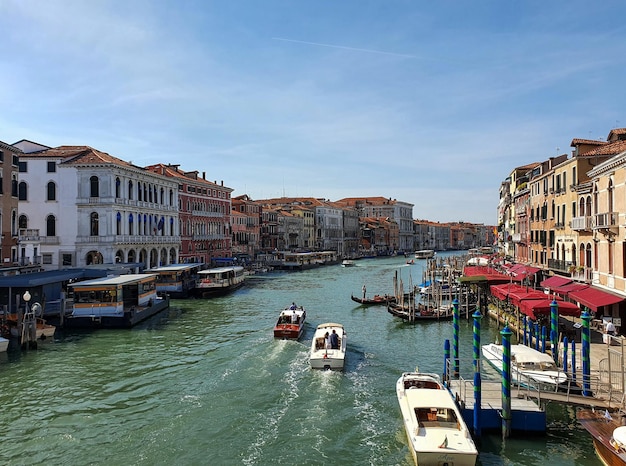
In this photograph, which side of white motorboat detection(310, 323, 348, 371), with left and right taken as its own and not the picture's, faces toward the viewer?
back

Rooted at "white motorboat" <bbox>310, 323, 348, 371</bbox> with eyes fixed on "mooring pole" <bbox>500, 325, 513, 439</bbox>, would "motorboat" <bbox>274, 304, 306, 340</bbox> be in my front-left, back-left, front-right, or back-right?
back-left

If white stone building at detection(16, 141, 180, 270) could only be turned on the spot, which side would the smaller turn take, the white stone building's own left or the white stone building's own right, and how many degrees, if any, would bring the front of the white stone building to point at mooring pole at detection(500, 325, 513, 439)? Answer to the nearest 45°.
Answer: approximately 45° to the white stone building's own right

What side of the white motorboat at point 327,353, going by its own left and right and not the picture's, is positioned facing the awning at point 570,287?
right

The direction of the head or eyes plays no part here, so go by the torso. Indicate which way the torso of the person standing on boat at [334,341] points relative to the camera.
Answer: away from the camera

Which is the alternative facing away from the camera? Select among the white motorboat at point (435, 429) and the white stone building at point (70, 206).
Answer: the white motorboat

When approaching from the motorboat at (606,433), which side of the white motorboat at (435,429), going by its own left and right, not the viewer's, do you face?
right

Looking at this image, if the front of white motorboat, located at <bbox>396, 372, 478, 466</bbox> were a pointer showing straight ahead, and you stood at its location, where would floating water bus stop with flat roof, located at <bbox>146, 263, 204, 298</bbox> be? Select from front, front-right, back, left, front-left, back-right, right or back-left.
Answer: front-left

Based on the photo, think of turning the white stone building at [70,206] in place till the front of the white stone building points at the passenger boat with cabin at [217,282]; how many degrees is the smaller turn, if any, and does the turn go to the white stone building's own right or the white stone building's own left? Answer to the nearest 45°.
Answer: approximately 45° to the white stone building's own left

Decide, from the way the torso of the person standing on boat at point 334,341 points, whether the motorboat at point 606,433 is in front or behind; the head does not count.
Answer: behind

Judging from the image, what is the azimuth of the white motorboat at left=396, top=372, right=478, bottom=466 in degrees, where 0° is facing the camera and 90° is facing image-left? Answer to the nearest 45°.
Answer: approximately 180°

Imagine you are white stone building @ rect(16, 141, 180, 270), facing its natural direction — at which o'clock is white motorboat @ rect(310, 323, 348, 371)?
The white motorboat is roughly at 1 o'clock from the white stone building.

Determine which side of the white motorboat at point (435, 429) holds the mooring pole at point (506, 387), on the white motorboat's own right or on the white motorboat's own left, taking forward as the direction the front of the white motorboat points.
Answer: on the white motorboat's own right

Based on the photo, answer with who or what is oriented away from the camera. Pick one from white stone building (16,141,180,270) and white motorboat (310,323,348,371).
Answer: the white motorboat

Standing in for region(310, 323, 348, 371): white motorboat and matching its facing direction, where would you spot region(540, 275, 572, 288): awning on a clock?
The awning is roughly at 2 o'clock from the white motorboat.

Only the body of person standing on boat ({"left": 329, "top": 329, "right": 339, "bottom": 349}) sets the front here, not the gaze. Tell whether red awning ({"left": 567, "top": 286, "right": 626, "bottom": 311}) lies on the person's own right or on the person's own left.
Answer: on the person's own right

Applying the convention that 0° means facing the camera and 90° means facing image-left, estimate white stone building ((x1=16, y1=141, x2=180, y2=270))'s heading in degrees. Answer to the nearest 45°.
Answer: approximately 315°

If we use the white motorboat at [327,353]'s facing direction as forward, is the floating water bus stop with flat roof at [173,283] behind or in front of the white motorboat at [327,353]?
in front
